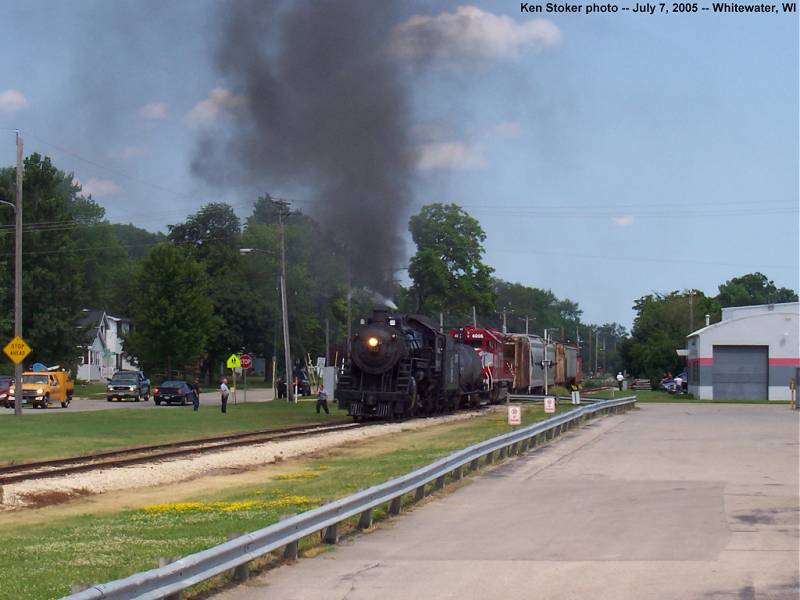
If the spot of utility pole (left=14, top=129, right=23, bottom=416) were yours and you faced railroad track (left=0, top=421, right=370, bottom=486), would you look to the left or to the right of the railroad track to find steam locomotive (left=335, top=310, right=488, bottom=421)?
left

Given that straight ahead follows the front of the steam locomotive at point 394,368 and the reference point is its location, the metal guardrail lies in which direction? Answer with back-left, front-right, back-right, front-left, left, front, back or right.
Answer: front-left

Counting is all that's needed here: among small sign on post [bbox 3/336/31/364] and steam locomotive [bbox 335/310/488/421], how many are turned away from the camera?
0

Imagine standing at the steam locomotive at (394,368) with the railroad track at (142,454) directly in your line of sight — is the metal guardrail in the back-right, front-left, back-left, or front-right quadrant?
front-left

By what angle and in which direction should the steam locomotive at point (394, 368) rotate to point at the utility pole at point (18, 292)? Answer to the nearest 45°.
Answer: approximately 90° to its right

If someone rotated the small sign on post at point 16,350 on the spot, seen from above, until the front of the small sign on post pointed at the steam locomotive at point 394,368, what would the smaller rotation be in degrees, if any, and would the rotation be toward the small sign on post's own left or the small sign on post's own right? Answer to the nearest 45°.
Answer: approximately 45° to the small sign on post's own left

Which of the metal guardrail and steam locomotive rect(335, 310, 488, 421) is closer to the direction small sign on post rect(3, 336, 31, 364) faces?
the metal guardrail

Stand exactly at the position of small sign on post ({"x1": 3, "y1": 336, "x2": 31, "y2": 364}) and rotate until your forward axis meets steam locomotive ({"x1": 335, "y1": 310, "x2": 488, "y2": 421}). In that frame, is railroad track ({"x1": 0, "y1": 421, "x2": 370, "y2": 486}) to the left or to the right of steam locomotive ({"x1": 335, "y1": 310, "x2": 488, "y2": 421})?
right

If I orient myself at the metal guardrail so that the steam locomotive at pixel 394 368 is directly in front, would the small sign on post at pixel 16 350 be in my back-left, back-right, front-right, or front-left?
front-left

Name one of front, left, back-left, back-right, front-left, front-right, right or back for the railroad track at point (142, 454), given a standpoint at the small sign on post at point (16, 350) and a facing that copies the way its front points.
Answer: front

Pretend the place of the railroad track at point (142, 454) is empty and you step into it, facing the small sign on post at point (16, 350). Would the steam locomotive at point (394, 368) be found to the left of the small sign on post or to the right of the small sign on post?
right

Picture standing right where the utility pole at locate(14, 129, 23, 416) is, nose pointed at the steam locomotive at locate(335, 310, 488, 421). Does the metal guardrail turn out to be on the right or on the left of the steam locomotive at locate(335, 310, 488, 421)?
right

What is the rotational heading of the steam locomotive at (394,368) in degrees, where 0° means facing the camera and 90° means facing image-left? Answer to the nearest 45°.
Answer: approximately 45°

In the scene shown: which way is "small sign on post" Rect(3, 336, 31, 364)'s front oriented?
toward the camera

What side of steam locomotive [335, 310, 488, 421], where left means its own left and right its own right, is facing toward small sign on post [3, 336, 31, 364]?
right

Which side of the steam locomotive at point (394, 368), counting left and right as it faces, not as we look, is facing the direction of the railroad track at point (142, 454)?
front

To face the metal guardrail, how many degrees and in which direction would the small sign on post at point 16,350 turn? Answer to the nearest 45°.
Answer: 0° — it already faces it
